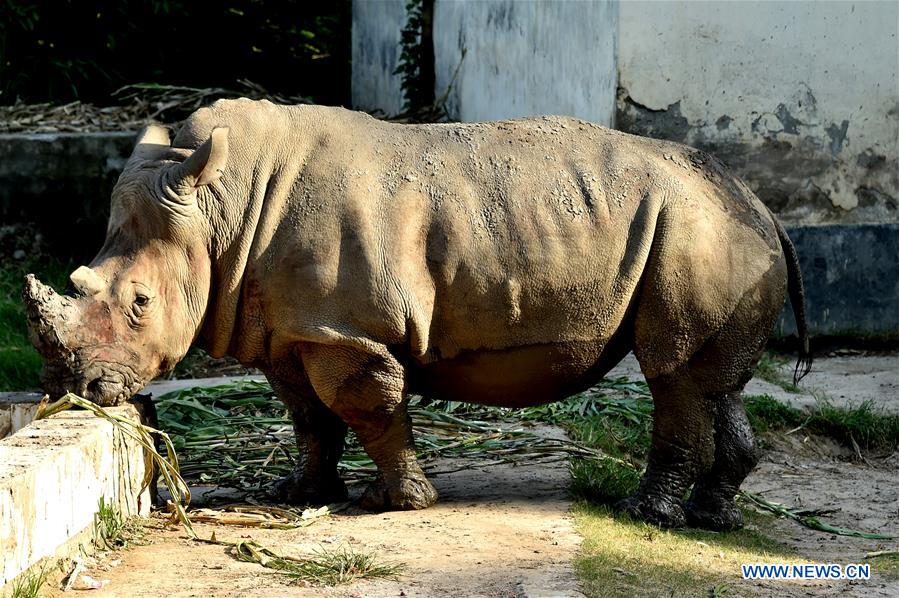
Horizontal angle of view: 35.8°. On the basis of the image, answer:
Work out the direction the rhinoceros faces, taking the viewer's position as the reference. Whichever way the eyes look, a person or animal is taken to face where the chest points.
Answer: facing to the left of the viewer

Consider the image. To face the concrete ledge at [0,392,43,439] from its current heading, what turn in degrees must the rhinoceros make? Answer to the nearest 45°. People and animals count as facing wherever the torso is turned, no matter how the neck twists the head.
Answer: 0° — it already faces it

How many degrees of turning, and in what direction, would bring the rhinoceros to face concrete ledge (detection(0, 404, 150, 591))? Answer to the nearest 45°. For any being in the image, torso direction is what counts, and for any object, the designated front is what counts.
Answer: approximately 45° to its left
